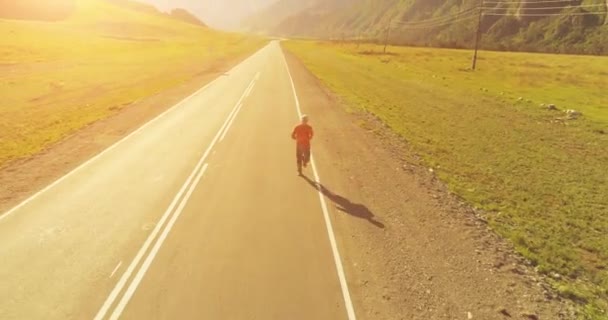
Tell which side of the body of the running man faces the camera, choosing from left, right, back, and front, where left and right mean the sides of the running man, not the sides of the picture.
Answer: back
